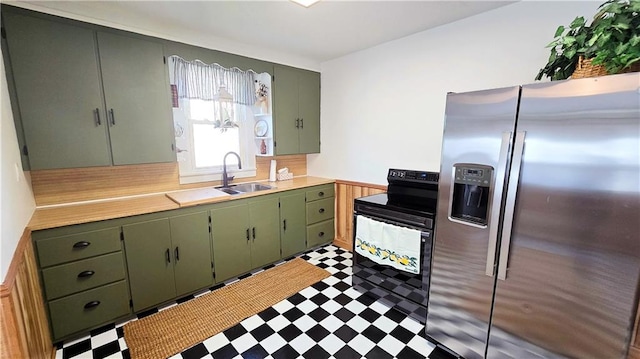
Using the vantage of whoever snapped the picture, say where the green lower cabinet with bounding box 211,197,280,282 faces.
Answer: facing the viewer and to the right of the viewer

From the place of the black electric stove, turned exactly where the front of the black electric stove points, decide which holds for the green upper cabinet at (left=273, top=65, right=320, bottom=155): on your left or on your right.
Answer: on your right

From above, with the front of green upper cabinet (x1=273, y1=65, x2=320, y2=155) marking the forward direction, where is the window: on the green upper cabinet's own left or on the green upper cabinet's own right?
on the green upper cabinet's own right

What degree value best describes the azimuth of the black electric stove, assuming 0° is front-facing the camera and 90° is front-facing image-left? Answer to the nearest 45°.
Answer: approximately 45°

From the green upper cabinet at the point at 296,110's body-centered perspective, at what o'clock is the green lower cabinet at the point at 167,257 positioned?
The green lower cabinet is roughly at 3 o'clock from the green upper cabinet.

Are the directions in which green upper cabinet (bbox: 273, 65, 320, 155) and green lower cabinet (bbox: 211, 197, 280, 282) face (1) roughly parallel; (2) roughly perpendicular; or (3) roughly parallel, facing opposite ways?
roughly parallel

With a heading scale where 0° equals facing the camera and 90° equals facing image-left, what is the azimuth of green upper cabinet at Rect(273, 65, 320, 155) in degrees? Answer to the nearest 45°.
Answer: approximately 315°

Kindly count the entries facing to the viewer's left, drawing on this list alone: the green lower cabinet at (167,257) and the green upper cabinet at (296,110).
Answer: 0

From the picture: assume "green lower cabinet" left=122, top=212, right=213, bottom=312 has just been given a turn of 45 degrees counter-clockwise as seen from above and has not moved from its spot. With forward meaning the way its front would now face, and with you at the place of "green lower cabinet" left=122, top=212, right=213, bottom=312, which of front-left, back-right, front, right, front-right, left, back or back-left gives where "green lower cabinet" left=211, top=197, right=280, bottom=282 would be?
front

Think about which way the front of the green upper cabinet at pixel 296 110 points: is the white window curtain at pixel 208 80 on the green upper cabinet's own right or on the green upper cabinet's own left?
on the green upper cabinet's own right

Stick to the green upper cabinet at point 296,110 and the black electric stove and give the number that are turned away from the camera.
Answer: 0

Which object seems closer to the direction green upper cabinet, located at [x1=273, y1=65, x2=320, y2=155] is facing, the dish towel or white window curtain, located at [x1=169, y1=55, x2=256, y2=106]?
the dish towel

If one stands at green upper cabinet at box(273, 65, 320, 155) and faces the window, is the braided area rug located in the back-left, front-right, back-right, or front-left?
front-left

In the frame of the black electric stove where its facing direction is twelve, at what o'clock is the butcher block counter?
The butcher block counter is roughly at 1 o'clock from the black electric stove.
